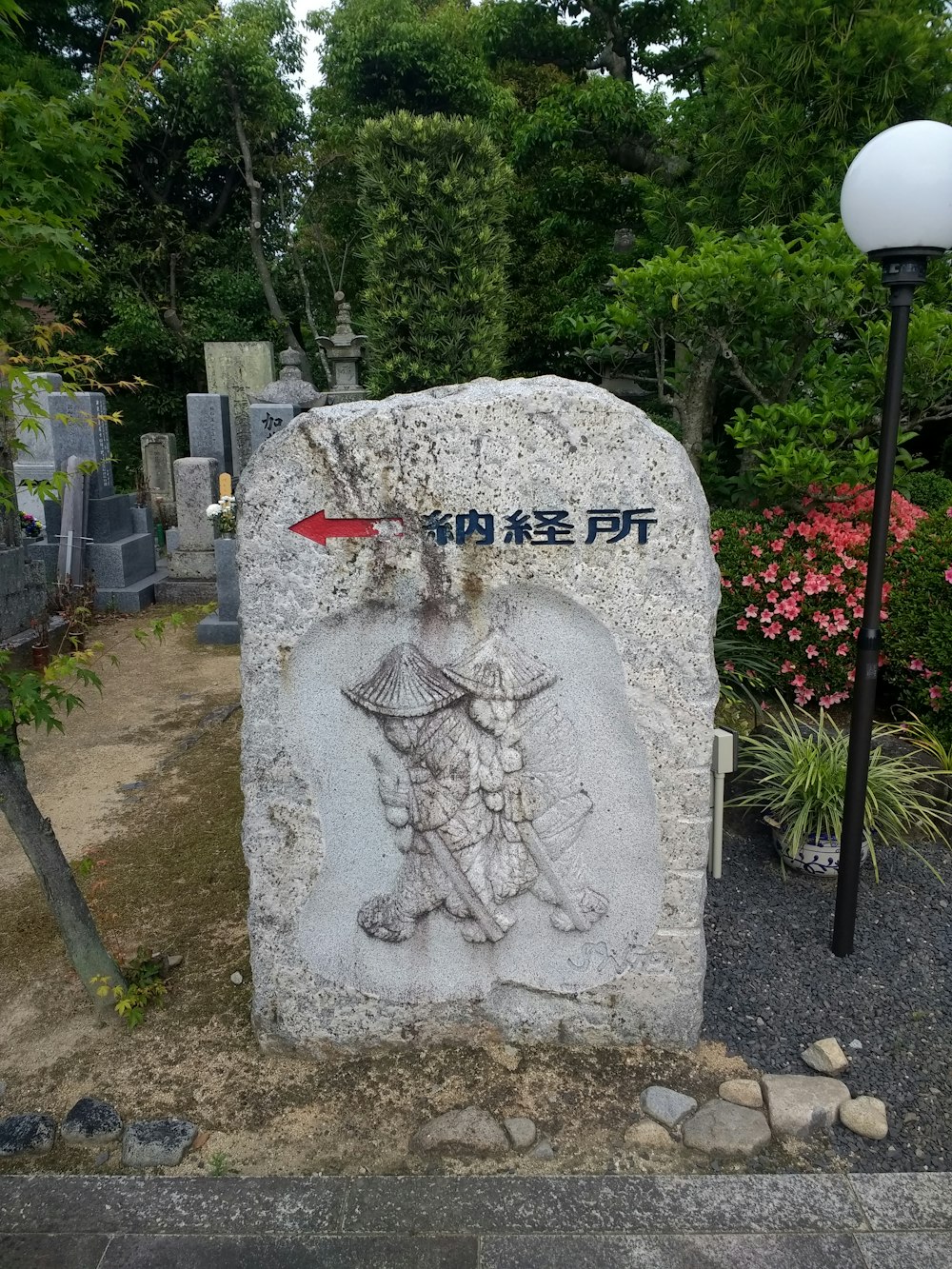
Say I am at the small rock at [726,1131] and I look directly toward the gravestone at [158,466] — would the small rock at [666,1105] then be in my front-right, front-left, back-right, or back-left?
front-left

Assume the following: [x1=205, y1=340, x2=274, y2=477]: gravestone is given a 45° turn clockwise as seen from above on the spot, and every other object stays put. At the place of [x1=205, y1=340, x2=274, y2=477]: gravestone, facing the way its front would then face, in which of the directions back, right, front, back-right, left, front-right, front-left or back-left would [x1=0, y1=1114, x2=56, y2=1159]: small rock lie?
front-left

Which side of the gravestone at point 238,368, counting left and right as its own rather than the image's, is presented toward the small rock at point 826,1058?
front

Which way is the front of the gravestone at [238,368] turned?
toward the camera

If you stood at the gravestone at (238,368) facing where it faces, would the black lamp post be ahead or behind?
ahead

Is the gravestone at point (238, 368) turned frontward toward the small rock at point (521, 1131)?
yes

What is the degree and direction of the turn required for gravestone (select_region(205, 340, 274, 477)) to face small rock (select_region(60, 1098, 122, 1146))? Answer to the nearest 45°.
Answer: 0° — it already faces it

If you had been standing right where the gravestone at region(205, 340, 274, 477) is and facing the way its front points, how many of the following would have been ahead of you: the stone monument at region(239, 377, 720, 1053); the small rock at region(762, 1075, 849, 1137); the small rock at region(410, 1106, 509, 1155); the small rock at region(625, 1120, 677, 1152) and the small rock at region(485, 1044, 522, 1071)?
5

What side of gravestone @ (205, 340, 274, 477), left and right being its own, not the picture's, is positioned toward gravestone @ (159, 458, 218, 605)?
front

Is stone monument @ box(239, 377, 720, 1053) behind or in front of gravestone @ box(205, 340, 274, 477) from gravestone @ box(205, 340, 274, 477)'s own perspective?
in front

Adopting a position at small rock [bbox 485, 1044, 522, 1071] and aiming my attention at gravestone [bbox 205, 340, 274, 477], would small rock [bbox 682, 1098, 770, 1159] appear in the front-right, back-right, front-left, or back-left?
back-right

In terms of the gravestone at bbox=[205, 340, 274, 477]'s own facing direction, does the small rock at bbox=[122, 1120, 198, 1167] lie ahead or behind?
ahead

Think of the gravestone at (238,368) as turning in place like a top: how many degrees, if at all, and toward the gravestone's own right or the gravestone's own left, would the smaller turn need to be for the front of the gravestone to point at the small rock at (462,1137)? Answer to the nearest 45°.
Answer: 0° — it already faces it
